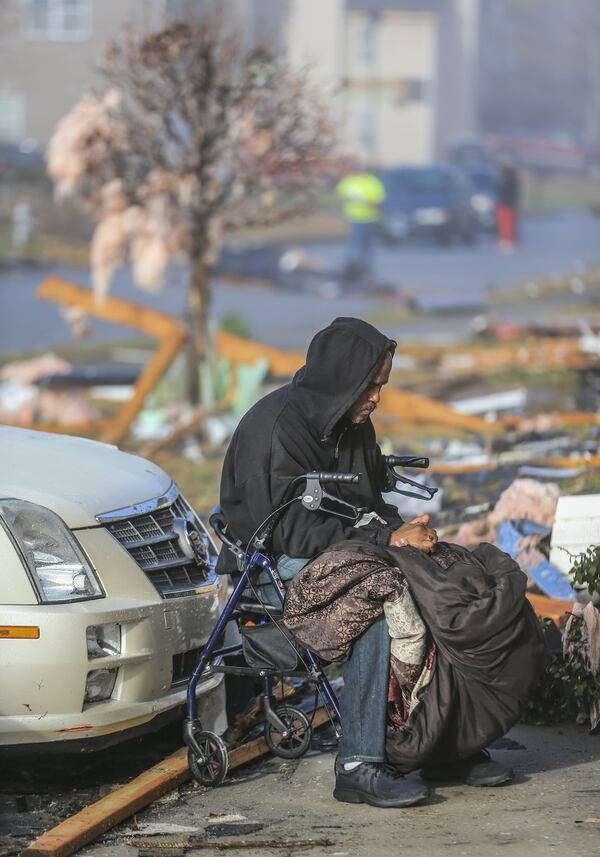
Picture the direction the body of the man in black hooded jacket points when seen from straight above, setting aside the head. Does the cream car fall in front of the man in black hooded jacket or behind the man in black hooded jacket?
behind

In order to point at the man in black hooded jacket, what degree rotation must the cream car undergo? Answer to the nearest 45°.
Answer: approximately 45° to its left

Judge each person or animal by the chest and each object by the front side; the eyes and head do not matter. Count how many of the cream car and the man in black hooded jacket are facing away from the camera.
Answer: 0

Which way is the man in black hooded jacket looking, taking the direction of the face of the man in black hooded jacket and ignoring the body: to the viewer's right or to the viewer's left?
to the viewer's right

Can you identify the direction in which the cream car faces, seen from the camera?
facing the viewer and to the right of the viewer

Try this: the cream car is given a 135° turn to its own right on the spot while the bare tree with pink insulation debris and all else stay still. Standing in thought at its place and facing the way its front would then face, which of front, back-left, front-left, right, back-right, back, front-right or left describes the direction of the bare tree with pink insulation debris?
right

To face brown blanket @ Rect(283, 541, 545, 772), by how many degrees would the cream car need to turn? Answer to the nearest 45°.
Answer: approximately 45° to its left

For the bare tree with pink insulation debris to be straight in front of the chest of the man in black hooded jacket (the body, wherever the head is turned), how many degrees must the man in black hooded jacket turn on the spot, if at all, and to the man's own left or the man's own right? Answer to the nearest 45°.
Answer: approximately 90° to the man's own left

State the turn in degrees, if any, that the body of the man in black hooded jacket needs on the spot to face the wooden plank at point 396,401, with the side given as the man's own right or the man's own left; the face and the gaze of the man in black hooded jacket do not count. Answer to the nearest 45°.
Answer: approximately 90° to the man's own left

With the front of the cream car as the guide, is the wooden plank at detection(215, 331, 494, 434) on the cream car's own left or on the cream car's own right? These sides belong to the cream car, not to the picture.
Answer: on the cream car's own left

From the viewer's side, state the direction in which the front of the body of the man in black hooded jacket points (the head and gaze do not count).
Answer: to the viewer's right

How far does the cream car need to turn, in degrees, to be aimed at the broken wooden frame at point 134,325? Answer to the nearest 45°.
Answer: approximately 135° to its left

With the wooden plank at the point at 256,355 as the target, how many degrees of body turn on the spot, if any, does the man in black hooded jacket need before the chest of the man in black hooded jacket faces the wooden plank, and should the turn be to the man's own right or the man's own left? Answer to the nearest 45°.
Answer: approximately 90° to the man's own left

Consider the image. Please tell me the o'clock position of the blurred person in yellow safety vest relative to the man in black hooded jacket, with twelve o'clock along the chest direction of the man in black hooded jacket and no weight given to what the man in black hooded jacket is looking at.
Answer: The blurred person in yellow safety vest is roughly at 9 o'clock from the man in black hooded jacket.
